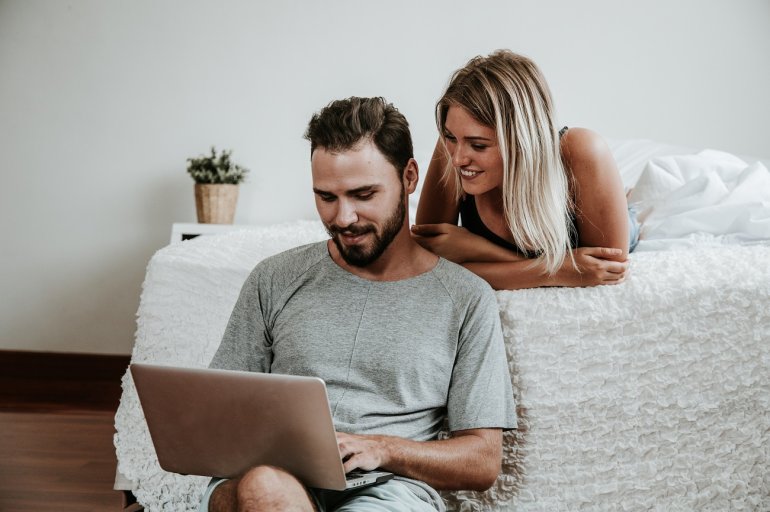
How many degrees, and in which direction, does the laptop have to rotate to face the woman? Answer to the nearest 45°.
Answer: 0° — it already faces them

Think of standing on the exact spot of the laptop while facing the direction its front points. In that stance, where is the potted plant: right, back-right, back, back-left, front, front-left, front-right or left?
front-left

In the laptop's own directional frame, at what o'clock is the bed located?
The bed is roughly at 1 o'clock from the laptop.

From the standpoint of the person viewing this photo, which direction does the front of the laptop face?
facing away from the viewer and to the right of the viewer
